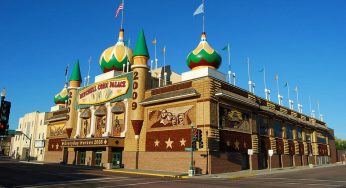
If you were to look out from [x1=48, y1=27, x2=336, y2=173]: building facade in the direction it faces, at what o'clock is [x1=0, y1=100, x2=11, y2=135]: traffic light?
The traffic light is roughly at 11 o'clock from the building facade.

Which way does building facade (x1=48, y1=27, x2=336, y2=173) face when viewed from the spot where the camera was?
facing the viewer and to the left of the viewer

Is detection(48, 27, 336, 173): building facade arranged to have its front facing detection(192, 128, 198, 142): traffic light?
no
